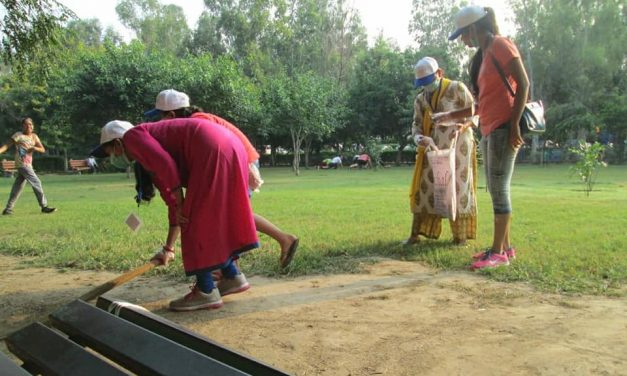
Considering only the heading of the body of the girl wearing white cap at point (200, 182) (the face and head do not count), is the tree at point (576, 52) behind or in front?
behind

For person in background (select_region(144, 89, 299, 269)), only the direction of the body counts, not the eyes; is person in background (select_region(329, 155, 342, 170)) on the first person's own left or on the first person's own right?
on the first person's own right

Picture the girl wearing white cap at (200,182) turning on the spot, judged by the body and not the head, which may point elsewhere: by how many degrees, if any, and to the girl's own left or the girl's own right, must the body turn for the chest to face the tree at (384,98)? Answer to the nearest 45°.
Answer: approximately 135° to the girl's own right

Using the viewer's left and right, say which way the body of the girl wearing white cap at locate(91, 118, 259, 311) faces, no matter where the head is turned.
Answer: facing to the left of the viewer

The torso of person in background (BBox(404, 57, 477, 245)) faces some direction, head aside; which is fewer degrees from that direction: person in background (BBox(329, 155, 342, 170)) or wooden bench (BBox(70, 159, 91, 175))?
the wooden bench

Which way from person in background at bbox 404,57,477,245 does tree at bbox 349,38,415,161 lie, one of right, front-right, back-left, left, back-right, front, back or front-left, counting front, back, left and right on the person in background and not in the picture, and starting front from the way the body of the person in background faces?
back-right

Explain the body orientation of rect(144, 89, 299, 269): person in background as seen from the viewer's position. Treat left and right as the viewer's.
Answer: facing to the left of the viewer

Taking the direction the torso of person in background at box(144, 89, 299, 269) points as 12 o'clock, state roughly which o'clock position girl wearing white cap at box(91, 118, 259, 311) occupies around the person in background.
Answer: The girl wearing white cap is roughly at 9 o'clock from the person in background.

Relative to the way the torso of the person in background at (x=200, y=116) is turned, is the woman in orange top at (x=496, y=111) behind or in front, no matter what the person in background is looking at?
behind

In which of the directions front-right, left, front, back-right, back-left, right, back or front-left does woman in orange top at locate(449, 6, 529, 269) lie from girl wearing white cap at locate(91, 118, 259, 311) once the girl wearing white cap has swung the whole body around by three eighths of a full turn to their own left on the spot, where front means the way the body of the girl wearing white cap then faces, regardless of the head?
front-left

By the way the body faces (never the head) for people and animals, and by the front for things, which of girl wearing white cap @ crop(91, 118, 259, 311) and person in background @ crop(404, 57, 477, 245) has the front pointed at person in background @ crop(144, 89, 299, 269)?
person in background @ crop(404, 57, 477, 245)

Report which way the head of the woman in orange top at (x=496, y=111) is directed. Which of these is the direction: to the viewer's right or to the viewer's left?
to the viewer's left

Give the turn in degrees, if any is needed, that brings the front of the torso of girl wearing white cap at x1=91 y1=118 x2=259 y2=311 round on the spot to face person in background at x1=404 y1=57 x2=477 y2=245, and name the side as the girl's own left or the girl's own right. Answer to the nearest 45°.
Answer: approximately 135° to the girl's own right

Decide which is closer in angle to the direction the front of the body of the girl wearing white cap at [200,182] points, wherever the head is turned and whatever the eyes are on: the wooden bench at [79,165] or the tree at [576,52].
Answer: the wooden bench

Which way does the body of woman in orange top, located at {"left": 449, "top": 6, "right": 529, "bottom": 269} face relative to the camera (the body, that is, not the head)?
to the viewer's left

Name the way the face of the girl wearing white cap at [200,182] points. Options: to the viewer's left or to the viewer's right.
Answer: to the viewer's left
